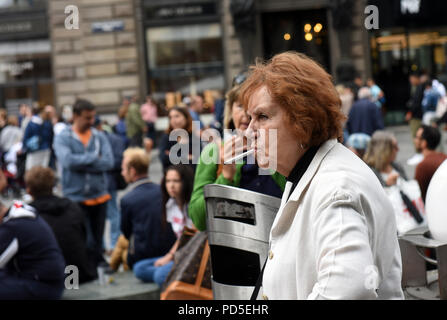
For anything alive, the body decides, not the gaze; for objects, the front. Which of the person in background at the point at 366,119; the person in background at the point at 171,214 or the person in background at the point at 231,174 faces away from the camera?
the person in background at the point at 366,119

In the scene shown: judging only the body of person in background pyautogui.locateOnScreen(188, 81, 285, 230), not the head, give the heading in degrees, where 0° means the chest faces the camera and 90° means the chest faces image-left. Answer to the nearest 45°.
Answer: approximately 315°

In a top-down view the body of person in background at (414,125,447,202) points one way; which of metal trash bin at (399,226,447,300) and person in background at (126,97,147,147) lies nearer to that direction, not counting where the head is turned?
the person in background

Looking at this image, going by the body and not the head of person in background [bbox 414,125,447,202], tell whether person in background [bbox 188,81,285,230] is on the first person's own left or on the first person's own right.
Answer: on the first person's own left

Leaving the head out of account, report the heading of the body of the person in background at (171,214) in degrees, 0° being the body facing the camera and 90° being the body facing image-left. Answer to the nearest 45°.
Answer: approximately 45°

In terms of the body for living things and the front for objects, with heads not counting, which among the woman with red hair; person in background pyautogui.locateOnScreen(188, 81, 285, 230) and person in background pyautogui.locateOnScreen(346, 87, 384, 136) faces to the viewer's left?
the woman with red hair

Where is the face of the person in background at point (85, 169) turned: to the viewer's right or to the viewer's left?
to the viewer's right

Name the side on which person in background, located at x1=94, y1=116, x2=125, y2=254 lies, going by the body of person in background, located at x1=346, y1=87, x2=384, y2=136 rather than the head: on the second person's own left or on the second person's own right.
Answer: on the second person's own left

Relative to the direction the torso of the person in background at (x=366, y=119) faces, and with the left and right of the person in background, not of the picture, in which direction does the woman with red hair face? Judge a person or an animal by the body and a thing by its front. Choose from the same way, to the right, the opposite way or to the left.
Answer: to the left

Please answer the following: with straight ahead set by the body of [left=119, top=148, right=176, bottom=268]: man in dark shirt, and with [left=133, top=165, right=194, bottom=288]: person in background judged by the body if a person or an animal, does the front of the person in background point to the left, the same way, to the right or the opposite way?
to the left

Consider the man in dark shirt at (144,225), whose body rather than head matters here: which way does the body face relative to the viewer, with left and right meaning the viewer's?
facing away from the viewer and to the left of the viewer

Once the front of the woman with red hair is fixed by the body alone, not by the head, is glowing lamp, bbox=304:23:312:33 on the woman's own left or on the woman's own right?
on the woman's own right

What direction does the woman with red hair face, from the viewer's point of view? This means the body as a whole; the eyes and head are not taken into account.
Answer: to the viewer's left
